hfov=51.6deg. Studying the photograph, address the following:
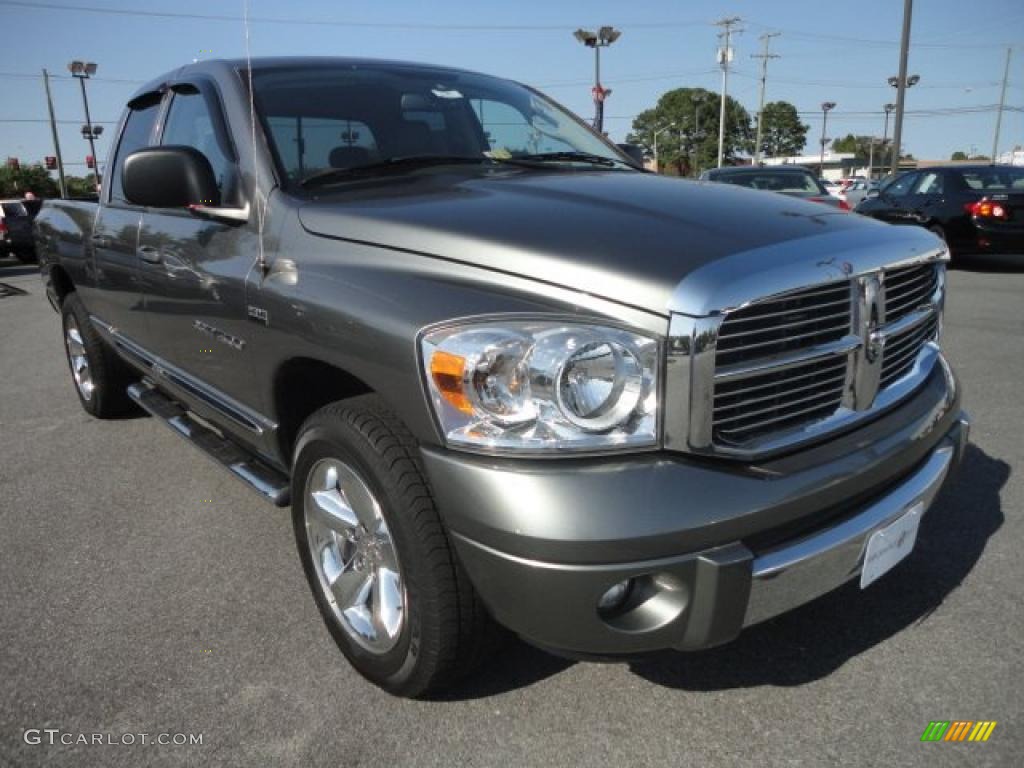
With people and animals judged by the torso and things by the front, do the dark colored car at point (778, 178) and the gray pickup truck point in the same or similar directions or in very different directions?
very different directions

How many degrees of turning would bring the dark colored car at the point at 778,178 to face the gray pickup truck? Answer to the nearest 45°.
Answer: approximately 135° to its left

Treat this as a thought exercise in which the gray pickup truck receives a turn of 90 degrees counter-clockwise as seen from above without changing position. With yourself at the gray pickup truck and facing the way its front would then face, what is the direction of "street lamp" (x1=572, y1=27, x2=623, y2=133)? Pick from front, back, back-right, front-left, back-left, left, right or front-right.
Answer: front-left

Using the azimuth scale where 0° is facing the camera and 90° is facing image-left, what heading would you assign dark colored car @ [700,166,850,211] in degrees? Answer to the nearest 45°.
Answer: approximately 135°

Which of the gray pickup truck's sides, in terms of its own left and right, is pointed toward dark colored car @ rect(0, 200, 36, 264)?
back

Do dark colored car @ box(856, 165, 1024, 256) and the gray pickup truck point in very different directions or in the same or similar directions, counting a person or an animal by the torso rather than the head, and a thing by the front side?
very different directions

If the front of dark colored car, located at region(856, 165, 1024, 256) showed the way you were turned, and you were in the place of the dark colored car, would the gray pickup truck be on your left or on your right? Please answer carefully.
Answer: on your left

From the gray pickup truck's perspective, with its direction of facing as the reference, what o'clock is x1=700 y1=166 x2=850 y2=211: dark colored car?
The dark colored car is roughly at 8 o'clock from the gray pickup truck.

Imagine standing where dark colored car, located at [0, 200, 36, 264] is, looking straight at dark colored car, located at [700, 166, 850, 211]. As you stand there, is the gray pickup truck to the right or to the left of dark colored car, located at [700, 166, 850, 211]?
right

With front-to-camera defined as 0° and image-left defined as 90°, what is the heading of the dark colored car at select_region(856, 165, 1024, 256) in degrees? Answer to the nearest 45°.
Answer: approximately 135°

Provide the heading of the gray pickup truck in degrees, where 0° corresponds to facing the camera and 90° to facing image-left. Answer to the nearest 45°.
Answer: approximately 315°
